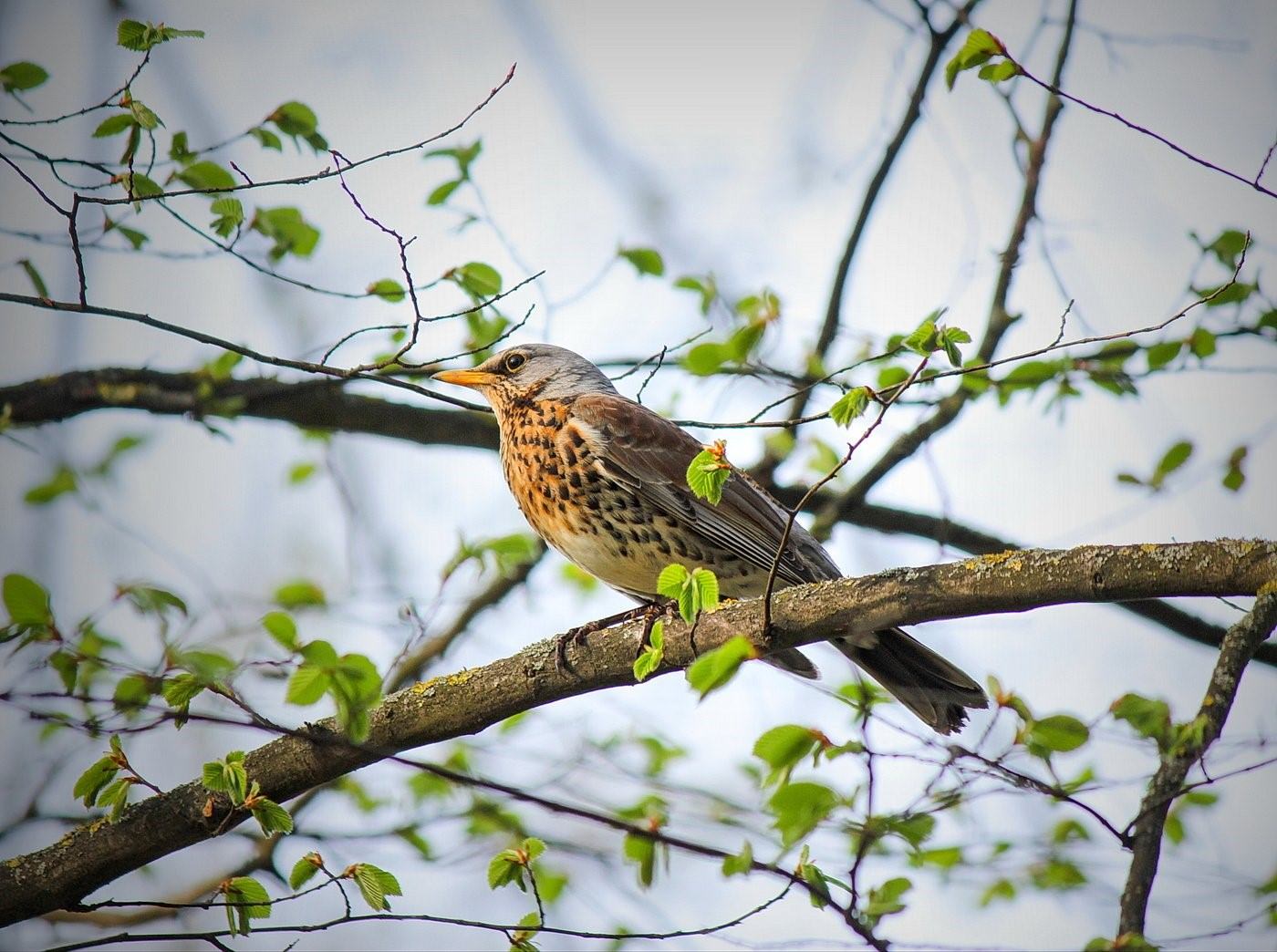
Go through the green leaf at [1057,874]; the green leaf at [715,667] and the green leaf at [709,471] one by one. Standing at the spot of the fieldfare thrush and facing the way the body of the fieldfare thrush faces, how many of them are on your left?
2

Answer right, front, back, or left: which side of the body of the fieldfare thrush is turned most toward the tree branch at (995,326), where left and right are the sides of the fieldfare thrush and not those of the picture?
back

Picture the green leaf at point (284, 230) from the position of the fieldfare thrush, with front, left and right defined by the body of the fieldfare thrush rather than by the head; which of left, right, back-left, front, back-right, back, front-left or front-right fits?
front-right

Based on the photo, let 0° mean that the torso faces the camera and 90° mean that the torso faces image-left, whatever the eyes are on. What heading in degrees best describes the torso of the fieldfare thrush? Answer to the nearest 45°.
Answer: approximately 90°

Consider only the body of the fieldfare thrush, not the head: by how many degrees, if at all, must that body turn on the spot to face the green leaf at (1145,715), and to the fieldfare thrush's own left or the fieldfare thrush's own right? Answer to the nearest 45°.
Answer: approximately 135° to the fieldfare thrush's own left

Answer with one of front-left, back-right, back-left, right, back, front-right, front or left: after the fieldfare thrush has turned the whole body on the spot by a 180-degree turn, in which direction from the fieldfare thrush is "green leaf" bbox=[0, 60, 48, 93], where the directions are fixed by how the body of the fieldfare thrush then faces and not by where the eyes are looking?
back-right

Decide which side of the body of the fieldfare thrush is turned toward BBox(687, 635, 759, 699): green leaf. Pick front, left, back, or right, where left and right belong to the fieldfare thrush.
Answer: left

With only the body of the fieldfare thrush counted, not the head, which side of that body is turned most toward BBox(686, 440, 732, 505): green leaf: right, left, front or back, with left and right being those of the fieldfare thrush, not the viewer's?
left
